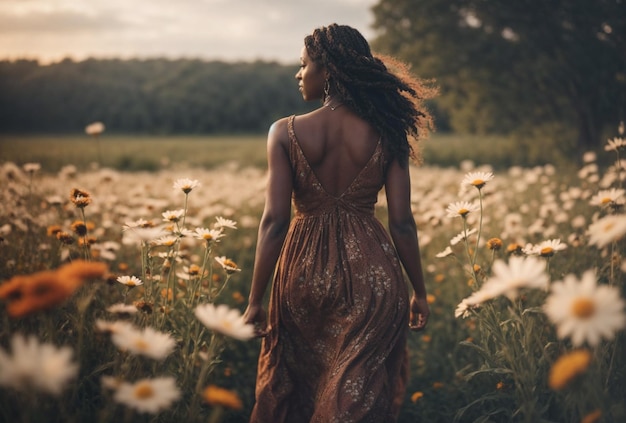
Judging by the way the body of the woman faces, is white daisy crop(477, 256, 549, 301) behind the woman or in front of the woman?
behind

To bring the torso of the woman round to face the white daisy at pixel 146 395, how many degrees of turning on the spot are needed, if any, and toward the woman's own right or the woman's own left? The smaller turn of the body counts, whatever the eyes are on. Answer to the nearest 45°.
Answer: approximately 180°

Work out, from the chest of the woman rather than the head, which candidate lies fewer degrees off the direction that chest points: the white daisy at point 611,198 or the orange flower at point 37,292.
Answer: the white daisy

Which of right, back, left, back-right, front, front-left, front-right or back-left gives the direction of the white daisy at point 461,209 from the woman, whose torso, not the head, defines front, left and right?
front-right

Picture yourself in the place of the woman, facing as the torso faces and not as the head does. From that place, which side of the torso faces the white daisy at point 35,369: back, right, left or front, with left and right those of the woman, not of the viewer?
back

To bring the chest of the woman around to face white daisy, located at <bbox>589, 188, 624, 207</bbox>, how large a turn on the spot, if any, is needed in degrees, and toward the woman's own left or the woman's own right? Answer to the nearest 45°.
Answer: approximately 45° to the woman's own right

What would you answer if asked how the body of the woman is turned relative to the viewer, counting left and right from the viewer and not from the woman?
facing away from the viewer

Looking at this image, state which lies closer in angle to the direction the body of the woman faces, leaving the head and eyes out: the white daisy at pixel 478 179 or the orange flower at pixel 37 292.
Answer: the white daisy

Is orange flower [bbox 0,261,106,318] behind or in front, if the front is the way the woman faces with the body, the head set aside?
behind
